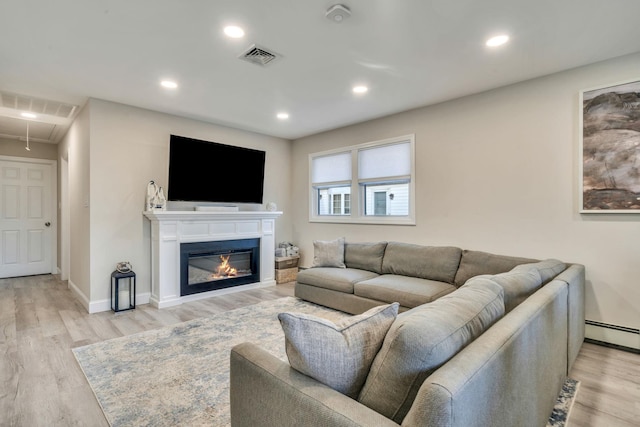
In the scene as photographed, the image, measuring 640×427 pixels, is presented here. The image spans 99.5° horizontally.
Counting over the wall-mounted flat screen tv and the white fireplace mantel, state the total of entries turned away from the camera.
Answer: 0

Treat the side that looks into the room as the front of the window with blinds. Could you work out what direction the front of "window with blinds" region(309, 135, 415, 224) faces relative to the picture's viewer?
facing the viewer and to the left of the viewer

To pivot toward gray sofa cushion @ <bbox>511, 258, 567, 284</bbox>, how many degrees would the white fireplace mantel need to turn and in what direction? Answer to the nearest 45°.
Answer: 0° — it already faces it

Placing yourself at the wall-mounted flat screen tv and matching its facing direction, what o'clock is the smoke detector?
The smoke detector is roughly at 1 o'clock from the wall-mounted flat screen tv.

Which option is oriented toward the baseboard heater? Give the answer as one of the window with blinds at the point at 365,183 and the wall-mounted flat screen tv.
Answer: the wall-mounted flat screen tv

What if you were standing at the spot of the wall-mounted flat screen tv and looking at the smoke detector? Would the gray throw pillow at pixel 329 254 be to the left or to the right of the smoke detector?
left

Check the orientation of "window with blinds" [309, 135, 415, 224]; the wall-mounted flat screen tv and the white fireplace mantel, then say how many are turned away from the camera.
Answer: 0

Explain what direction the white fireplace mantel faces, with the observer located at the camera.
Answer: facing the viewer and to the right of the viewer

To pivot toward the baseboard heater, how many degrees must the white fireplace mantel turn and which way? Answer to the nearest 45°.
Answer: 0° — it already faces it

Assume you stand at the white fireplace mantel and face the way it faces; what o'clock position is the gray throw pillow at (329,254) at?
The gray throw pillow is roughly at 11 o'clock from the white fireplace mantel.

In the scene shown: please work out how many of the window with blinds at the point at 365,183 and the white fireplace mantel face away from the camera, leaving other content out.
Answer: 0

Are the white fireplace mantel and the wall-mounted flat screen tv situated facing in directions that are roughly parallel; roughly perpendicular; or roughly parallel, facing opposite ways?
roughly parallel

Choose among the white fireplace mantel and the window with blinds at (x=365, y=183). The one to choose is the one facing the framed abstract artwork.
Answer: the white fireplace mantel

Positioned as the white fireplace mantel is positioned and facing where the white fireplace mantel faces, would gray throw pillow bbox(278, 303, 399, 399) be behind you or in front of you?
in front
